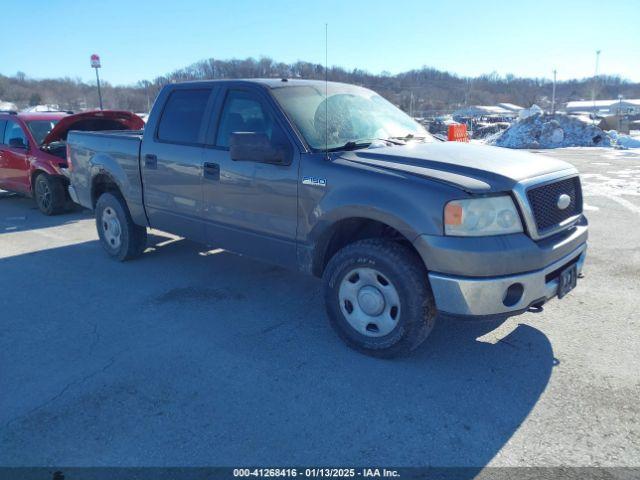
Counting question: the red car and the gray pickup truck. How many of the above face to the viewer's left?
0

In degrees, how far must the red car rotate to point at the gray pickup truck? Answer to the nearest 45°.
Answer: approximately 45° to its right

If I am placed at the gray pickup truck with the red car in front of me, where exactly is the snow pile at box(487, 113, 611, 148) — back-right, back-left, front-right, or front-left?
front-right

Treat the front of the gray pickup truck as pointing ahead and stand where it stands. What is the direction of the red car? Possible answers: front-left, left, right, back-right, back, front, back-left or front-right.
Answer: back

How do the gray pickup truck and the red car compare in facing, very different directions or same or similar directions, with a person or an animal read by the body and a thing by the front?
same or similar directions

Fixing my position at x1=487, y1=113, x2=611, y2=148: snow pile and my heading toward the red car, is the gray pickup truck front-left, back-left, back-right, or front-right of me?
front-left

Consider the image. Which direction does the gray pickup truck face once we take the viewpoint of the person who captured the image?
facing the viewer and to the right of the viewer

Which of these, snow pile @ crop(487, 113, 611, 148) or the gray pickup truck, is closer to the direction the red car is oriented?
the gray pickup truck
